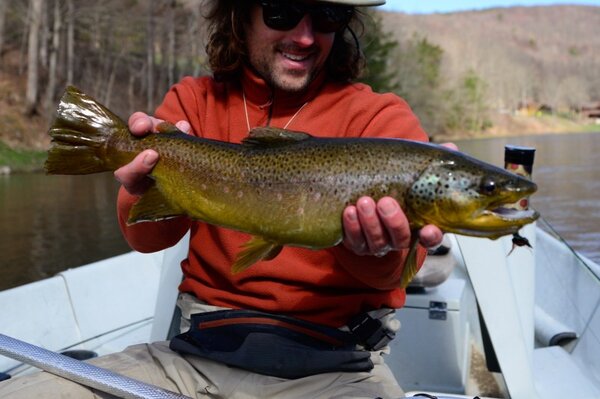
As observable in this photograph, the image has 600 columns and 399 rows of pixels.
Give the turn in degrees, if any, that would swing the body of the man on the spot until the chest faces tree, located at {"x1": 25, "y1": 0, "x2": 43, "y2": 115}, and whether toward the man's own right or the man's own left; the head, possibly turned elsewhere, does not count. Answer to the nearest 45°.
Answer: approximately 180°

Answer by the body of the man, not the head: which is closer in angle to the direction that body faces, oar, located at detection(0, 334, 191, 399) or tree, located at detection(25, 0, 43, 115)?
the oar

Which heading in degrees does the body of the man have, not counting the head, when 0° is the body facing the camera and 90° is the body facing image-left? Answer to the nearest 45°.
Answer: approximately 0°
